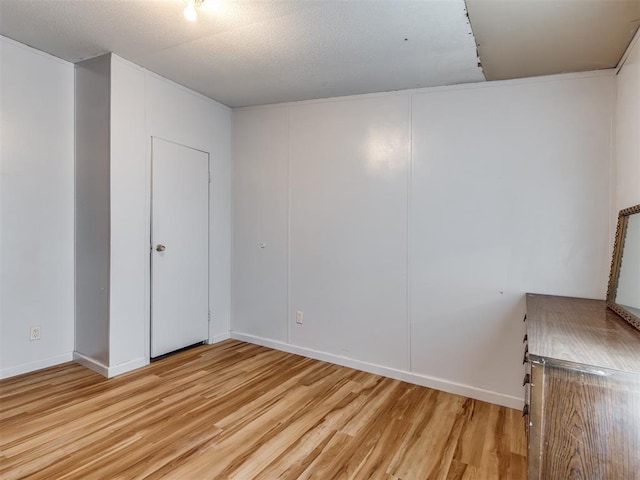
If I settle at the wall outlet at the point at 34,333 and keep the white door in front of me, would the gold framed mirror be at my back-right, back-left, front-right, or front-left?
front-right

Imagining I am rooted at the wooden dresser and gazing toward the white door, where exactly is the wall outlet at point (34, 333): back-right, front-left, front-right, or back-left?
front-left

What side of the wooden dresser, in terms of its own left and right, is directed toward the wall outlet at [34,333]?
front

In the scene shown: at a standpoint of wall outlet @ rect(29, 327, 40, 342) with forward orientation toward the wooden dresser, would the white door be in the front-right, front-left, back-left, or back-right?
front-left

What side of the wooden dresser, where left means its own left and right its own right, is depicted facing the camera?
left

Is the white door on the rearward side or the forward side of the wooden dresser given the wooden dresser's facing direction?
on the forward side
